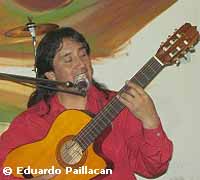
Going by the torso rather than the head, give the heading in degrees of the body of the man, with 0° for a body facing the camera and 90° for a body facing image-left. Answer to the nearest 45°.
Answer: approximately 0°
